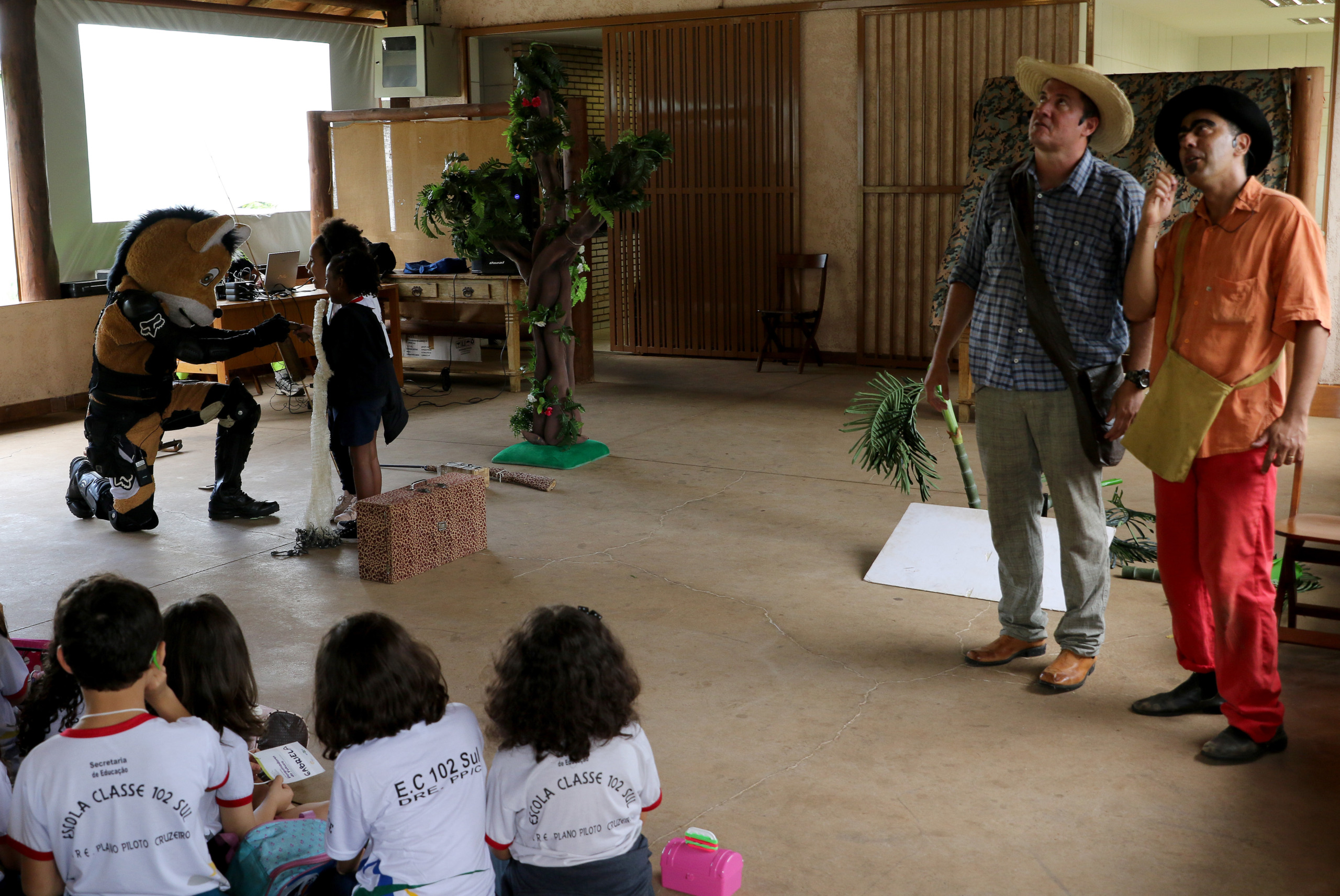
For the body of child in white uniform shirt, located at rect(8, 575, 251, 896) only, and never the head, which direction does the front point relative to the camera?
away from the camera

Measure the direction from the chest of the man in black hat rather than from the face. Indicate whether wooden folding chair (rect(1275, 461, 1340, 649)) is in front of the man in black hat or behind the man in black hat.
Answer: behind

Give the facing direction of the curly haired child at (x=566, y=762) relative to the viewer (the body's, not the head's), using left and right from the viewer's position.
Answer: facing away from the viewer

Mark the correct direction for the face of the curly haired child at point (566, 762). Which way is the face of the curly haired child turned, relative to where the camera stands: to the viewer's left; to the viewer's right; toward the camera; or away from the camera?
away from the camera

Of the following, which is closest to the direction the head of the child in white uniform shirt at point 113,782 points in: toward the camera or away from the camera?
away from the camera

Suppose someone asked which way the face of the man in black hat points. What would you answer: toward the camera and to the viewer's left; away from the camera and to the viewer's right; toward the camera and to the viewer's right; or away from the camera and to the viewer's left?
toward the camera and to the viewer's left

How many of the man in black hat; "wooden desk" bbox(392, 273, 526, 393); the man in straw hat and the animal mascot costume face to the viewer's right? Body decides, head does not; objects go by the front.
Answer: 1

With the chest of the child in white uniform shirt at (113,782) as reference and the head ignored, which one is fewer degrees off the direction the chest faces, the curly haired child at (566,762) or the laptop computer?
the laptop computer

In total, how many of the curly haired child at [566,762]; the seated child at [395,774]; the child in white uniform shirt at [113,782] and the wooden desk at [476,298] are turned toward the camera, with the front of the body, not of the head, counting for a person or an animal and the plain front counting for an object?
1

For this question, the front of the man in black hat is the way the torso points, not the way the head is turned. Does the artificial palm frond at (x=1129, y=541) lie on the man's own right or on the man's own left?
on the man's own right

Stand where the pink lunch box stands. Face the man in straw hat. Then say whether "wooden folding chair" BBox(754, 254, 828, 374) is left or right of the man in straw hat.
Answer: left

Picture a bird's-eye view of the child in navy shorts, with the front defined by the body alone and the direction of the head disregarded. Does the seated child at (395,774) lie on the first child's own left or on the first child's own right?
on the first child's own left

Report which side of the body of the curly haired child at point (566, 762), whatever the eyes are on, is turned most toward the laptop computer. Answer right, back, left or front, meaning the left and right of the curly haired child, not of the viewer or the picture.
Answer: front

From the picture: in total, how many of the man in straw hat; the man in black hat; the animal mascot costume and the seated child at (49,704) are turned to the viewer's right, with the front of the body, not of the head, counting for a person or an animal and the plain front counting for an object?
1

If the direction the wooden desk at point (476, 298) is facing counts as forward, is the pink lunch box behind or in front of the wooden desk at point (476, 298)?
in front

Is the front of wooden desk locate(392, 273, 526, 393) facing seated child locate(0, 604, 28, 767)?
yes
